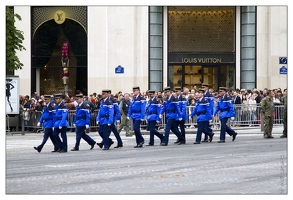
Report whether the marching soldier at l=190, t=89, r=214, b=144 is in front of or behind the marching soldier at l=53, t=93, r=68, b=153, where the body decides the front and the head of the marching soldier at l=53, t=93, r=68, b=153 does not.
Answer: behind

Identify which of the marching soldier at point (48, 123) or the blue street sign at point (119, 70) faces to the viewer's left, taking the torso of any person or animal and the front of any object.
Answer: the marching soldier

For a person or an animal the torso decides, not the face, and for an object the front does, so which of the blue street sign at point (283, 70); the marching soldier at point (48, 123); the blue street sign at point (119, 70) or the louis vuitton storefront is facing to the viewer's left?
the marching soldier

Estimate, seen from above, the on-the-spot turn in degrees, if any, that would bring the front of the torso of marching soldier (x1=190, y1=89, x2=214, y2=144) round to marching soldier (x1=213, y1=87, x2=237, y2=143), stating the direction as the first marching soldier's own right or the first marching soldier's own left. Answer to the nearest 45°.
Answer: approximately 135° to the first marching soldier's own left

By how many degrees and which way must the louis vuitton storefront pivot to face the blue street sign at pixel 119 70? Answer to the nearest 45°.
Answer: approximately 90° to its right

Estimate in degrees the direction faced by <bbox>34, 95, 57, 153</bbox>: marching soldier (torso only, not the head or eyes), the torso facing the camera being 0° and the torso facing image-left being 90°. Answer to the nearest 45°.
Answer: approximately 90°

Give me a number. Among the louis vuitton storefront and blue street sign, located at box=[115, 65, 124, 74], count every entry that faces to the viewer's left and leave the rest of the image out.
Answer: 0

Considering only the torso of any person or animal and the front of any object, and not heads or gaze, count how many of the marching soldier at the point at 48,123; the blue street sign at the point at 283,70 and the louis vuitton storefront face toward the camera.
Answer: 2

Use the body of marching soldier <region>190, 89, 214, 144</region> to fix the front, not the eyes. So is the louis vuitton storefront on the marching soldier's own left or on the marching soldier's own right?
on the marching soldier's own right

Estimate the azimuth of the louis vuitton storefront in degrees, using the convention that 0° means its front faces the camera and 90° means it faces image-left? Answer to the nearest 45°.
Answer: approximately 0°

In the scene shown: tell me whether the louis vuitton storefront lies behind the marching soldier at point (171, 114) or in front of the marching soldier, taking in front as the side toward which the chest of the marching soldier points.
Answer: behind

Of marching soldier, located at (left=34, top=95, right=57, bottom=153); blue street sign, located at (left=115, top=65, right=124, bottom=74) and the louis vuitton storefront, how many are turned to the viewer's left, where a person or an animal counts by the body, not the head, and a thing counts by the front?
1
